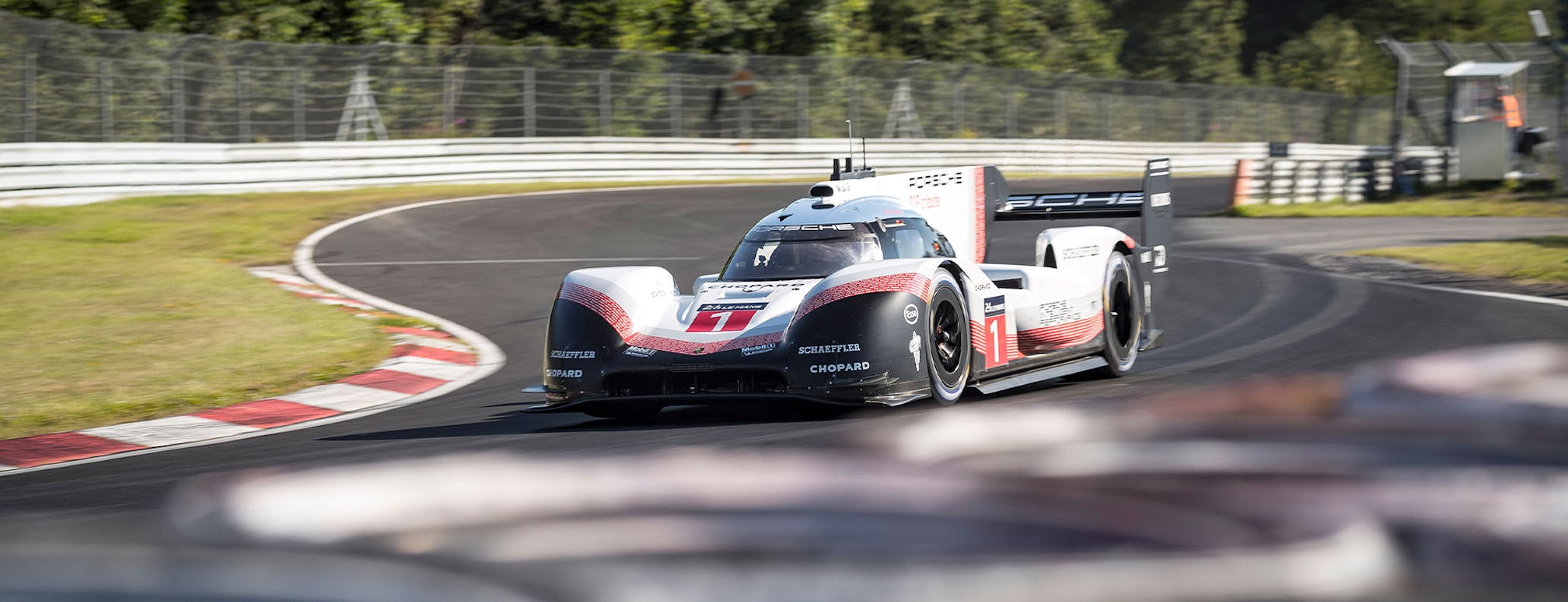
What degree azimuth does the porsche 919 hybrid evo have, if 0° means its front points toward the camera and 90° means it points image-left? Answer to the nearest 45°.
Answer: approximately 45°

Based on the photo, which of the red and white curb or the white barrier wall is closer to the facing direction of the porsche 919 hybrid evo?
the red and white curb

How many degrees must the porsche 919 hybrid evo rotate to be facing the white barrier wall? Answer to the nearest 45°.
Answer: approximately 135° to its right

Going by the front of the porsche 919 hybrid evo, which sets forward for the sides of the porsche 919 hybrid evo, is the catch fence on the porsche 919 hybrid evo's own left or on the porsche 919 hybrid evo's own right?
on the porsche 919 hybrid evo's own right

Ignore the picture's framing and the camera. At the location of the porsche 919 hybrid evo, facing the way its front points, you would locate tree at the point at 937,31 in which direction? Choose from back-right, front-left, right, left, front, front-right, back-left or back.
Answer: back-right
